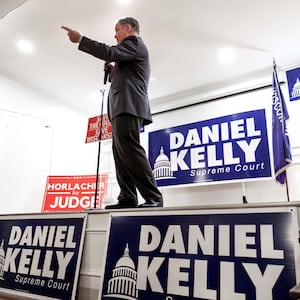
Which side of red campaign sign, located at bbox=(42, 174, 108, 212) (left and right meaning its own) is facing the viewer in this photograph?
front

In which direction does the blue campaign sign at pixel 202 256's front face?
toward the camera

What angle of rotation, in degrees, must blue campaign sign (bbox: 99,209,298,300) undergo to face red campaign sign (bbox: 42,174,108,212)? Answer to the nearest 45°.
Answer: approximately 135° to its right

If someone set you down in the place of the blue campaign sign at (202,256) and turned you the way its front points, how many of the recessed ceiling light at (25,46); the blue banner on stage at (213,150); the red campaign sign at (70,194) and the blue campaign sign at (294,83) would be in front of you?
0

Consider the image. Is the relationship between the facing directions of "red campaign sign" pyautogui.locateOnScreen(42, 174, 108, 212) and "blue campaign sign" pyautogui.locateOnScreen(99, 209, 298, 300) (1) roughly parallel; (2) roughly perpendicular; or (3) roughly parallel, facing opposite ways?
roughly parallel

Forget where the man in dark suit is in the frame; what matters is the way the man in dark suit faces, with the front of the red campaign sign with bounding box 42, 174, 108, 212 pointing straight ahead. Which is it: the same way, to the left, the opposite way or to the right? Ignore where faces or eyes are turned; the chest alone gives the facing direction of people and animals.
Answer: to the right

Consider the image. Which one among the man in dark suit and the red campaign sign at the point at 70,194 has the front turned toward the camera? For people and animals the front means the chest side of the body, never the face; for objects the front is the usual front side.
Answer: the red campaign sign

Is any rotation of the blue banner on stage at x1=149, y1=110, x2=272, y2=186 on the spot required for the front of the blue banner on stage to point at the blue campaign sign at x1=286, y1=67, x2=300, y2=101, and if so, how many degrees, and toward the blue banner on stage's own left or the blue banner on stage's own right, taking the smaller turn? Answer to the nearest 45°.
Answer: approximately 135° to the blue banner on stage's own left

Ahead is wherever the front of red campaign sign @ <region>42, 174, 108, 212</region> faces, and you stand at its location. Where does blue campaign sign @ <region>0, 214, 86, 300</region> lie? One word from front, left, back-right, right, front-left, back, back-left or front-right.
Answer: front

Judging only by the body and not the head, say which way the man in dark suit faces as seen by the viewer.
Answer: to the viewer's left

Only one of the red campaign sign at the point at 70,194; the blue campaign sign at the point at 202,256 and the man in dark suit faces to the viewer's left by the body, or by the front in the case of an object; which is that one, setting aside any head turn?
the man in dark suit

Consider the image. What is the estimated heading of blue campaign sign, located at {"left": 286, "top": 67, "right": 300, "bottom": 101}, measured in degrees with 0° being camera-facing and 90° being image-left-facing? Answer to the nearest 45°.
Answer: approximately 45°

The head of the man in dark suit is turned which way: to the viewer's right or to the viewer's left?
to the viewer's left

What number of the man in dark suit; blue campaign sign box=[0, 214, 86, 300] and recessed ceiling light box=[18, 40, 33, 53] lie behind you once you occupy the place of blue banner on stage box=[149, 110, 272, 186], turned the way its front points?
0
